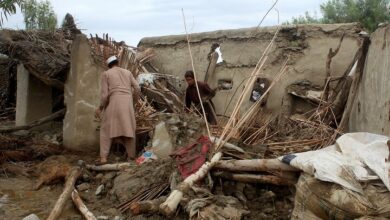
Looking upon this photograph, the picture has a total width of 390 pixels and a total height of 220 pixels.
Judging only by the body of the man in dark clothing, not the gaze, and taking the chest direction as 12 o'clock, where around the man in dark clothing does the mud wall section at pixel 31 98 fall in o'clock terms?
The mud wall section is roughly at 2 o'clock from the man in dark clothing.

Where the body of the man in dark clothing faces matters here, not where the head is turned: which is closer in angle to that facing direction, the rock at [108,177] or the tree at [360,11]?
the rock

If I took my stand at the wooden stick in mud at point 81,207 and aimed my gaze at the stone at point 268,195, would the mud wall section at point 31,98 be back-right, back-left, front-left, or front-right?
back-left

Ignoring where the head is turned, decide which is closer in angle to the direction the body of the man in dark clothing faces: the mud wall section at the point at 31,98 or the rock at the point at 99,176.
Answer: the rock

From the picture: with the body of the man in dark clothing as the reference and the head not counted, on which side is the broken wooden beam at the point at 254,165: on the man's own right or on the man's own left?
on the man's own left

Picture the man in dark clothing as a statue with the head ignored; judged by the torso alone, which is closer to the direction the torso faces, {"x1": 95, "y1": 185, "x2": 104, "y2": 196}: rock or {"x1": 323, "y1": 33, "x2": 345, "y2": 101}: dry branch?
the rock

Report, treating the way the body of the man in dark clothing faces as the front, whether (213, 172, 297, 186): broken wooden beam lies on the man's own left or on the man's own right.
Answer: on the man's own left
